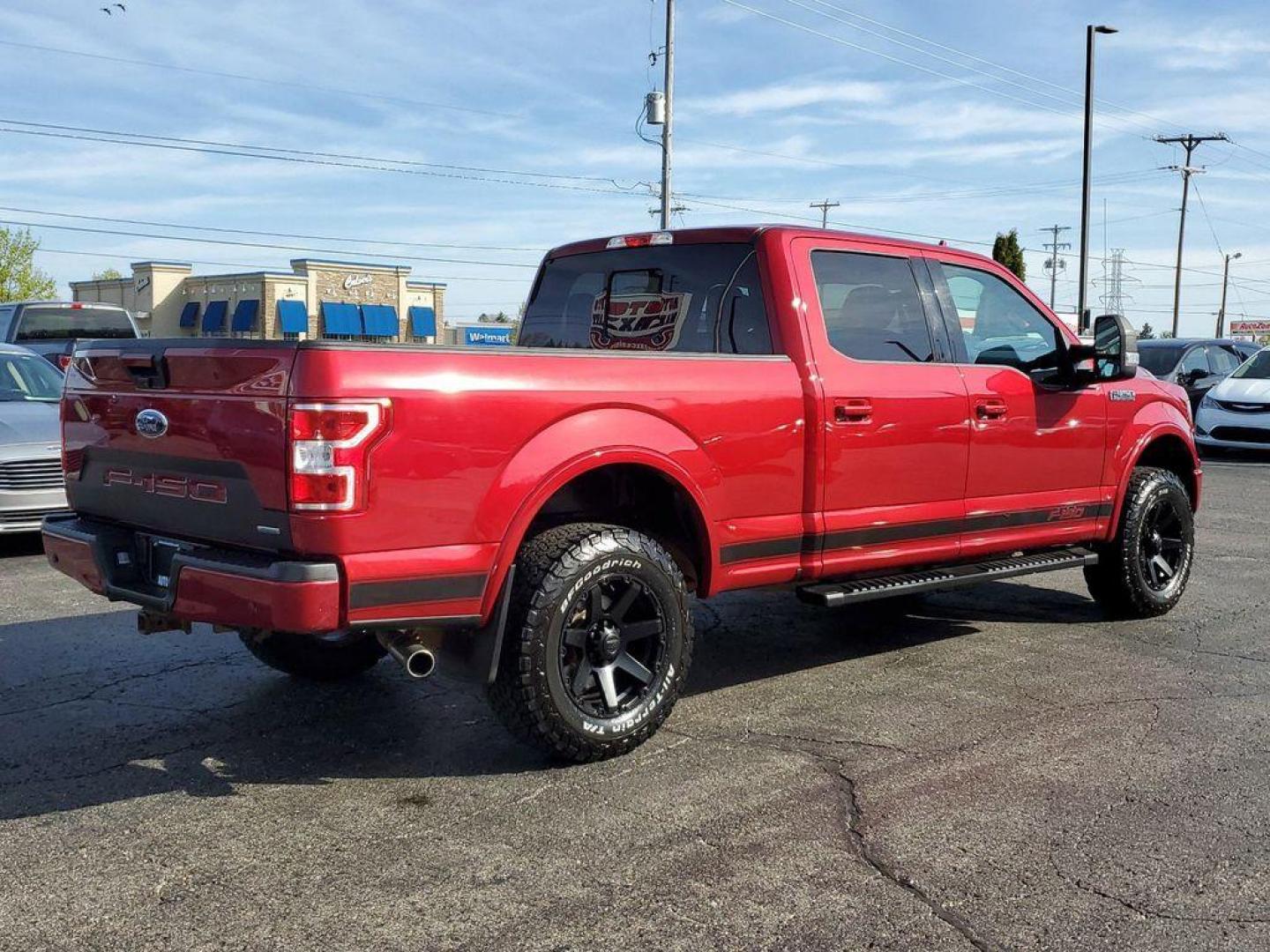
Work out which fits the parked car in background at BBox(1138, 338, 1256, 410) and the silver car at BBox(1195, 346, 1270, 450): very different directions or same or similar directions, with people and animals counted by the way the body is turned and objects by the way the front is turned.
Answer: same or similar directions

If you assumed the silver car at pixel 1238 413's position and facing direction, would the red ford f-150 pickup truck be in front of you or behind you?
in front

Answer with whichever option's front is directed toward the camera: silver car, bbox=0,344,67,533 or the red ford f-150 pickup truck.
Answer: the silver car

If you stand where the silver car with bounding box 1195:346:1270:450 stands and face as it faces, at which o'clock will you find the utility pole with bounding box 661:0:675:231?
The utility pole is roughly at 3 o'clock from the silver car.

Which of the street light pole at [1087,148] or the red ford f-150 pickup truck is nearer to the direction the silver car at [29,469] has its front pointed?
the red ford f-150 pickup truck

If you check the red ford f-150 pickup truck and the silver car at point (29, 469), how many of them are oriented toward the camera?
1

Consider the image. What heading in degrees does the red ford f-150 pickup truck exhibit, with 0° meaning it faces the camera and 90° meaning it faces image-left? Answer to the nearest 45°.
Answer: approximately 225°

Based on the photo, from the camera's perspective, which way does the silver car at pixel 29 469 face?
toward the camera

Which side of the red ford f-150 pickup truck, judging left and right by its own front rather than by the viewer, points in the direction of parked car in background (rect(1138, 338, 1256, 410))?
front

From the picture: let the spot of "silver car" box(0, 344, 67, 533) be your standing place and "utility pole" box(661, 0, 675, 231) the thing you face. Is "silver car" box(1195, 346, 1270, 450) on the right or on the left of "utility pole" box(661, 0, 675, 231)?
right

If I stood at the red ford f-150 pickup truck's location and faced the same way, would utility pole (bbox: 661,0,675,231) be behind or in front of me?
in front

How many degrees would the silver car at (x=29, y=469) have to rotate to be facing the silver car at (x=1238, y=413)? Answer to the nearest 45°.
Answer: approximately 90° to its left

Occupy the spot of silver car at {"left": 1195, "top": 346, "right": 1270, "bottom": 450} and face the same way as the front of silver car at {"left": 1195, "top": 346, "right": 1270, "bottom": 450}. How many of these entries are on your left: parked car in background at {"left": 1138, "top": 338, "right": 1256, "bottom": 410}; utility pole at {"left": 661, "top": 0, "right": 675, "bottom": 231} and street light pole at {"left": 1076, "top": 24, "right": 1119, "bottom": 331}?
0

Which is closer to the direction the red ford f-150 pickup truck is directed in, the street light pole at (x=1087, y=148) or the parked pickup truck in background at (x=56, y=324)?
the street light pole

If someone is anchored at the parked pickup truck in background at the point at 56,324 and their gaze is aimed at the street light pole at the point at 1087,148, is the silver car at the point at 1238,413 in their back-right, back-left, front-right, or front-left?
front-right

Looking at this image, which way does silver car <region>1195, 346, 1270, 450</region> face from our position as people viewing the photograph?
facing the viewer and to the left of the viewer
